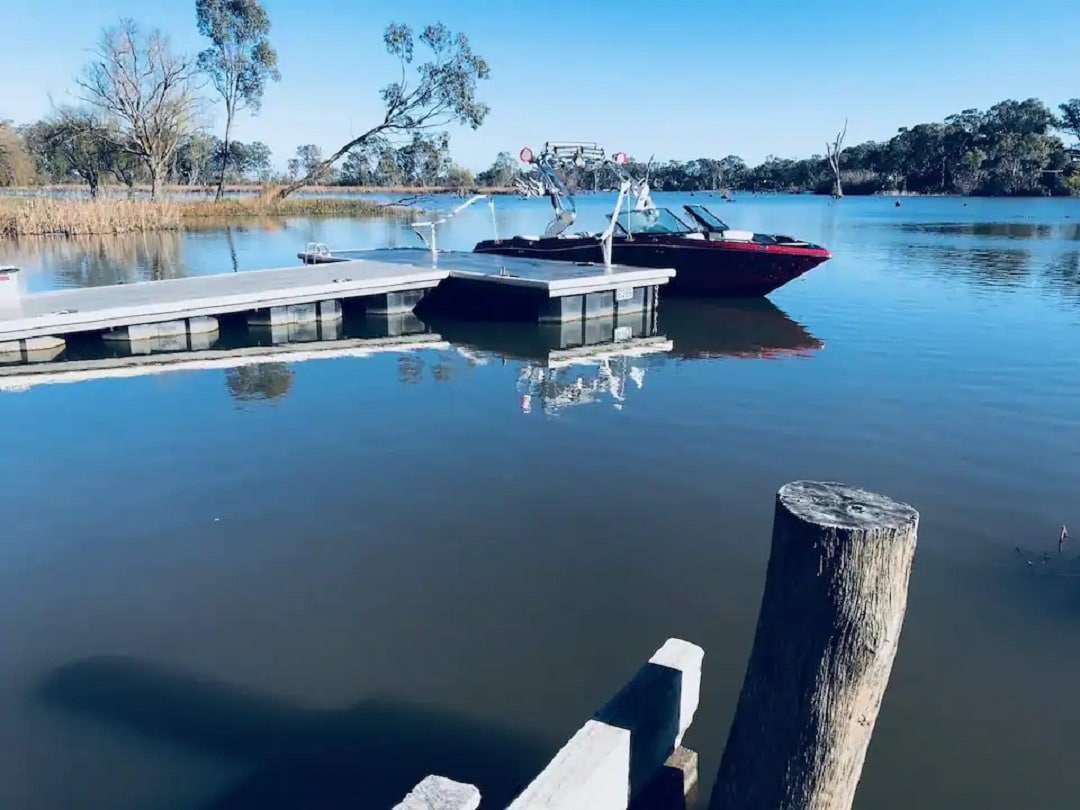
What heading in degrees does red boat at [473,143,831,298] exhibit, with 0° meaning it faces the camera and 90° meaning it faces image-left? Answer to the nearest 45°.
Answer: approximately 315°

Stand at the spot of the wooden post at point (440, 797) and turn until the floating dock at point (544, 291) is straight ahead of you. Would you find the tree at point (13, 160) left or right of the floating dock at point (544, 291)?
left

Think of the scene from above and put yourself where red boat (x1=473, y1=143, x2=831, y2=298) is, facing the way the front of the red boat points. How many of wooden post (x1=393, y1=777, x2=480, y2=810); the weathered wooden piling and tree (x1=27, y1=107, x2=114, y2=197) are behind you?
1

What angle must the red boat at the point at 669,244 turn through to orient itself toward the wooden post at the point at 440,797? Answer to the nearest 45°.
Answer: approximately 45° to its right

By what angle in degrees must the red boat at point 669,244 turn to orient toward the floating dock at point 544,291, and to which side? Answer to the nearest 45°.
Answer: approximately 90° to its right

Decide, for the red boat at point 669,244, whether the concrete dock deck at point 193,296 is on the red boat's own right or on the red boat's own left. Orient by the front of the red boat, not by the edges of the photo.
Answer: on the red boat's own right

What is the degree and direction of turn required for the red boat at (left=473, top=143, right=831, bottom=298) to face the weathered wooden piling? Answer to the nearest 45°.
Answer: approximately 45° to its right

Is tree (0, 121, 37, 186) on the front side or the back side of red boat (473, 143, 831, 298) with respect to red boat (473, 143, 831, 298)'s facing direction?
on the back side

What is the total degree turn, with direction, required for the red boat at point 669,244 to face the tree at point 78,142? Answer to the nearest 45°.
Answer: approximately 180°
